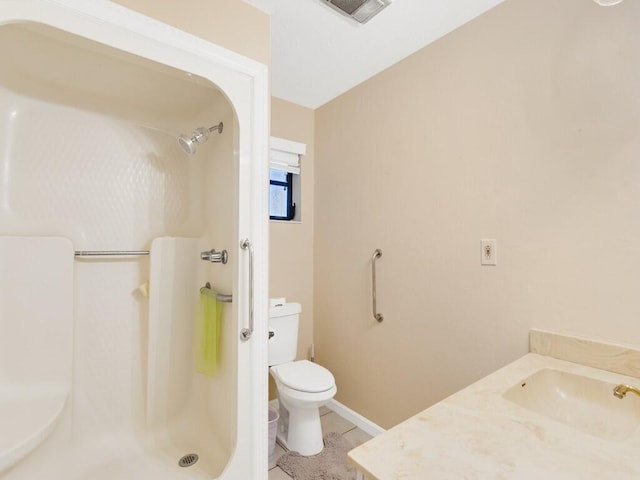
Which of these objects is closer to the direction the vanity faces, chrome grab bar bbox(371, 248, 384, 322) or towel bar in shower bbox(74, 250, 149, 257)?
the towel bar in shower

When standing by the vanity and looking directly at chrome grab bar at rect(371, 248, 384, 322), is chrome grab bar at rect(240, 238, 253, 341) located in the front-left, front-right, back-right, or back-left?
front-left

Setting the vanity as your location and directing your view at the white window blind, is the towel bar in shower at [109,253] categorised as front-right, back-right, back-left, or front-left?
front-left

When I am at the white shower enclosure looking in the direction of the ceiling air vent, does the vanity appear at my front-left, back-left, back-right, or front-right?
front-right

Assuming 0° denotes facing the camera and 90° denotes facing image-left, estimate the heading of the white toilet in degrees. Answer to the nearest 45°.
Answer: approximately 315°

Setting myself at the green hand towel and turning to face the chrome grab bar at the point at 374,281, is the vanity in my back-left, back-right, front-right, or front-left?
front-right

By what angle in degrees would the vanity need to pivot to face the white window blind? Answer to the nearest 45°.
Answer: approximately 90° to its right

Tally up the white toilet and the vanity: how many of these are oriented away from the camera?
0

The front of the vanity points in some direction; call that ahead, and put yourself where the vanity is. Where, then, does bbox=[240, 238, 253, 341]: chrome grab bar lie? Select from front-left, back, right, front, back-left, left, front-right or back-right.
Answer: front-right

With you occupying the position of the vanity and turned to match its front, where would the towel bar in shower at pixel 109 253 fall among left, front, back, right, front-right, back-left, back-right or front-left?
front-right
